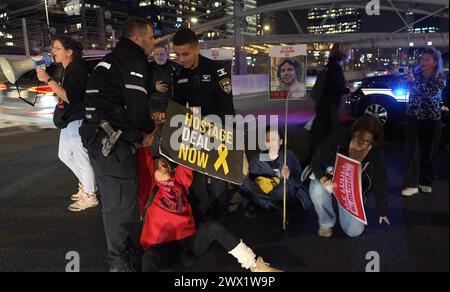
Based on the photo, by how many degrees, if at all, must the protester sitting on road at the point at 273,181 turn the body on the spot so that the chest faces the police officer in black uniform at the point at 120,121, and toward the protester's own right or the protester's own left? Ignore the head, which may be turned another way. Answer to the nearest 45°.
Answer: approximately 45° to the protester's own right

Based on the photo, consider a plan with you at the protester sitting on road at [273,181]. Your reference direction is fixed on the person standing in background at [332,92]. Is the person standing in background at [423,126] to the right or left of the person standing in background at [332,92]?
right

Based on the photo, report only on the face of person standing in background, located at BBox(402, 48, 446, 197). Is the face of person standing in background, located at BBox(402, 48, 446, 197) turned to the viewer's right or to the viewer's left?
to the viewer's left

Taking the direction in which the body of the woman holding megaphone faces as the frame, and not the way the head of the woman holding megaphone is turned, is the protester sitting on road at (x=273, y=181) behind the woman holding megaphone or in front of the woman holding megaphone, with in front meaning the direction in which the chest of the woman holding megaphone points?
behind

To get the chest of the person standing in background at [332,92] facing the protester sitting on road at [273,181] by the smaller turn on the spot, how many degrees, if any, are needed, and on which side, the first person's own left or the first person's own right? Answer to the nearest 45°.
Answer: approximately 90° to the first person's own right

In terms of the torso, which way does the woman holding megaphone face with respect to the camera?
to the viewer's left

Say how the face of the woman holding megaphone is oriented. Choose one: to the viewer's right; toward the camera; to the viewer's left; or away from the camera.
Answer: to the viewer's left

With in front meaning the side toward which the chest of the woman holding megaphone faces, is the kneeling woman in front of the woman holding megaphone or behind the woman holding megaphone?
behind

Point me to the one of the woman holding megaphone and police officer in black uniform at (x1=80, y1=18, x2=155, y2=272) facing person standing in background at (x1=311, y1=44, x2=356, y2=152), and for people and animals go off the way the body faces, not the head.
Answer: the police officer in black uniform

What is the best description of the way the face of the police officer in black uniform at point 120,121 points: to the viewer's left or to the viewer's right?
to the viewer's right

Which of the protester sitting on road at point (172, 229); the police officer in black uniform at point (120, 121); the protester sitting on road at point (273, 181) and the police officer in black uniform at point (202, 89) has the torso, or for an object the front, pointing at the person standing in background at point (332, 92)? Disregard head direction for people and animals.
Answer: the police officer in black uniform at point (120, 121)

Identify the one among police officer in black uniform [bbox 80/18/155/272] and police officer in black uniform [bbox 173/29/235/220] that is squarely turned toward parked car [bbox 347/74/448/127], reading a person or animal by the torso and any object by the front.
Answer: police officer in black uniform [bbox 80/18/155/272]

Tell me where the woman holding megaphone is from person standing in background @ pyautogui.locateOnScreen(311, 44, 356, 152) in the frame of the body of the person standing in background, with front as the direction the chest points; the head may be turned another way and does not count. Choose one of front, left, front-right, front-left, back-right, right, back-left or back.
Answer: back-right

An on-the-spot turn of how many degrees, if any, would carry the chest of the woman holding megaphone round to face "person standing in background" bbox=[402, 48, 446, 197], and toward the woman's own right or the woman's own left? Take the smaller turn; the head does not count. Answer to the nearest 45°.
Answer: approximately 180°
